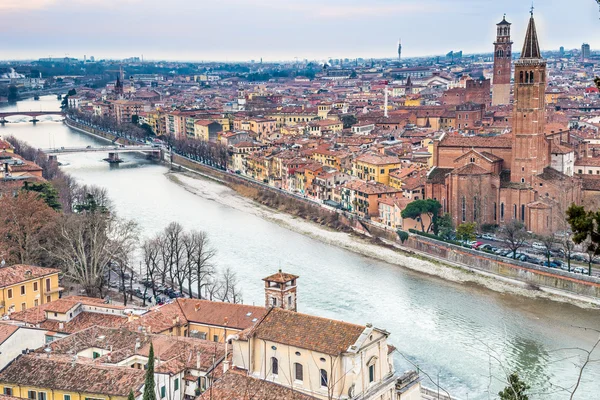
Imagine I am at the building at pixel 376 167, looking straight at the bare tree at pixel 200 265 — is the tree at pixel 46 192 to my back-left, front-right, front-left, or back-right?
front-right

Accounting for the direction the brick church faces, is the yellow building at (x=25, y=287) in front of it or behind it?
behind

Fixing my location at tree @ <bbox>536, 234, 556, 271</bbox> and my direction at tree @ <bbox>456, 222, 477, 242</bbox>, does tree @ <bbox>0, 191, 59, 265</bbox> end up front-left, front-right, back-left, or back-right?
front-left

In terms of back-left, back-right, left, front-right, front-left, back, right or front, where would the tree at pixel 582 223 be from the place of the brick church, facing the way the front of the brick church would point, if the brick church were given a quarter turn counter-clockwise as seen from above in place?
left

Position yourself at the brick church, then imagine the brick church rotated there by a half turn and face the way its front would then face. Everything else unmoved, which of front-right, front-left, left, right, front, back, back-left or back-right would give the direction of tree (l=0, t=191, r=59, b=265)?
front-right

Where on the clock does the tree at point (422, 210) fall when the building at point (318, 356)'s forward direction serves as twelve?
The tree is roughly at 8 o'clock from the building.

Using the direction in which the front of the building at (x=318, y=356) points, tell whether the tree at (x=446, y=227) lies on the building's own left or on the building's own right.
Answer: on the building's own left

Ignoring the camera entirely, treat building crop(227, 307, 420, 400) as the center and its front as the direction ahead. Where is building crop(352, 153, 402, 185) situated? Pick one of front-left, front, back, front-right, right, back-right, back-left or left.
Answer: back-left

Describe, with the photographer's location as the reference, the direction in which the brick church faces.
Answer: facing away from the viewer

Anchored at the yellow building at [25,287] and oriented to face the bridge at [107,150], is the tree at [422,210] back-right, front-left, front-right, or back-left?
front-right

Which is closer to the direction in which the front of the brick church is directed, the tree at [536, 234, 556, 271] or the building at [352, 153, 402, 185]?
the building

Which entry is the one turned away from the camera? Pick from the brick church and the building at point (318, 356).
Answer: the brick church

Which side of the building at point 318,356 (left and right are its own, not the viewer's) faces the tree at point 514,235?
left
